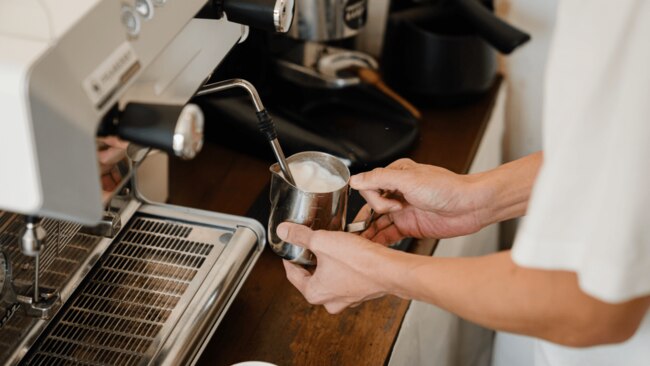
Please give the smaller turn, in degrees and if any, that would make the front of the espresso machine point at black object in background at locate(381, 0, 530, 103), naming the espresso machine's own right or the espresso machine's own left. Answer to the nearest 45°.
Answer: approximately 90° to the espresso machine's own left

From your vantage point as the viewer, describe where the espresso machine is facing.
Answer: facing the viewer and to the right of the viewer
